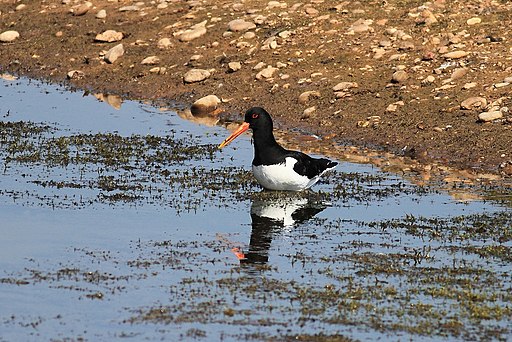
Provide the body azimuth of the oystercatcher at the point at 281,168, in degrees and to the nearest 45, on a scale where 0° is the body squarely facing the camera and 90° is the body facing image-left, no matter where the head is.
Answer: approximately 90°

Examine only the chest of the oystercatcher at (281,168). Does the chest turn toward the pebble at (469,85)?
no

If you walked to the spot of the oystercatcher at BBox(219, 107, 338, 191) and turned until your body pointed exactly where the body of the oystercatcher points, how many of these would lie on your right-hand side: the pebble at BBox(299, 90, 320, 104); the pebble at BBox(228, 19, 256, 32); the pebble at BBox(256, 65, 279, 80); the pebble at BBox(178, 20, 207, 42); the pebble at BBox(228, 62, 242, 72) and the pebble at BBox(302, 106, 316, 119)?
6

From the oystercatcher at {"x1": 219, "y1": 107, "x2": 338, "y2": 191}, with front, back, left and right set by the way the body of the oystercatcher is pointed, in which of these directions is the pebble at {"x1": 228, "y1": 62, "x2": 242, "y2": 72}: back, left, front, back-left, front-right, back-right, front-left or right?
right

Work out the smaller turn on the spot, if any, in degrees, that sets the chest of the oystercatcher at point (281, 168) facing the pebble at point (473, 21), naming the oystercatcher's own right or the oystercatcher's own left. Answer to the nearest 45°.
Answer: approximately 135° to the oystercatcher's own right

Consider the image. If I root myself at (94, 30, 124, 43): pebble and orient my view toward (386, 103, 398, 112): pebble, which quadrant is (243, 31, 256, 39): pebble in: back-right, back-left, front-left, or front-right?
front-left

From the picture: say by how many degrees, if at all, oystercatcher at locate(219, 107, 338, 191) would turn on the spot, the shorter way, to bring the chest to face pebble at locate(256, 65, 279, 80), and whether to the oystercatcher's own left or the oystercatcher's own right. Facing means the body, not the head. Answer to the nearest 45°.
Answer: approximately 90° to the oystercatcher's own right

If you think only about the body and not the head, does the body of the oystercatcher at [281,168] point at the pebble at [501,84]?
no

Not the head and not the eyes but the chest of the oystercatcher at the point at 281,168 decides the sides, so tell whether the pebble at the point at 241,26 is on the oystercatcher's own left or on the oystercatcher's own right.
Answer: on the oystercatcher's own right

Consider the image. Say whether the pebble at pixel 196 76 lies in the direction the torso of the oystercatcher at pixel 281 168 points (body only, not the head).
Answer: no

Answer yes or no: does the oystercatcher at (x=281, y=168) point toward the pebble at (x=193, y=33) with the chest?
no

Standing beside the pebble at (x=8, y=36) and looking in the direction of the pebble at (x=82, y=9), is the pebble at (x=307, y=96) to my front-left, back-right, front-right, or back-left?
front-right

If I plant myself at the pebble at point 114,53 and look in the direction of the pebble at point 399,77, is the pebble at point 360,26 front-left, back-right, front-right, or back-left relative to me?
front-left
